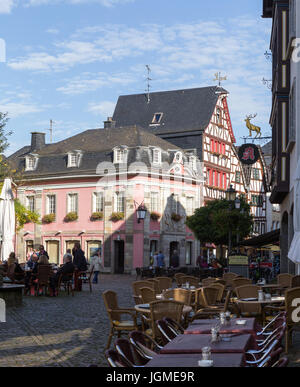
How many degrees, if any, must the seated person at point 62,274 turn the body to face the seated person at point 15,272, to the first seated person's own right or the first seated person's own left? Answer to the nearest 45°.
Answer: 0° — they already face them

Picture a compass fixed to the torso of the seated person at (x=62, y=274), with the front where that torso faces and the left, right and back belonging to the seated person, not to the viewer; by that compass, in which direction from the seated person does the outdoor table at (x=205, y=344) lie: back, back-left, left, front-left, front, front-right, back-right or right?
left

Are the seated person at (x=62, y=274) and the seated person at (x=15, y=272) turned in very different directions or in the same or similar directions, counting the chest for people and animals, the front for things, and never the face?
very different directions

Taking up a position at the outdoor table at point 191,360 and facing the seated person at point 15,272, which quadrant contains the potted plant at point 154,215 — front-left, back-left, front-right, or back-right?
front-right

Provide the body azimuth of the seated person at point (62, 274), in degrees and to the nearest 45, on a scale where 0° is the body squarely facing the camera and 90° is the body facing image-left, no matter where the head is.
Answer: approximately 90°

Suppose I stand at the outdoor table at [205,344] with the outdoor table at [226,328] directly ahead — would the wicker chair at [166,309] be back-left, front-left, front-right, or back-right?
front-left

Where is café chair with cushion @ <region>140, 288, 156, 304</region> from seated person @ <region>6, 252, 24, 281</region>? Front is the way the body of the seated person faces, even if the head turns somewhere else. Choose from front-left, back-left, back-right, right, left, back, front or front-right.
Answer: right

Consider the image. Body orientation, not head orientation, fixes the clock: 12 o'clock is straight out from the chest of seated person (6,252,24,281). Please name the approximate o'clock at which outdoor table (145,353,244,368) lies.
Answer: The outdoor table is roughly at 3 o'clock from the seated person.

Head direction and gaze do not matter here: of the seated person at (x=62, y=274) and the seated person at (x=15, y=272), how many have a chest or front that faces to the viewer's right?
1

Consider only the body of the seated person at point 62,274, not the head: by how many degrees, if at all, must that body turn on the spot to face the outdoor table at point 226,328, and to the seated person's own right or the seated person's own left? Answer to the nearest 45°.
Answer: approximately 90° to the seated person's own left

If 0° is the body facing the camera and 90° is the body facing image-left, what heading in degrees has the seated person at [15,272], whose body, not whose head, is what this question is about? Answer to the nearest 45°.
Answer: approximately 270°

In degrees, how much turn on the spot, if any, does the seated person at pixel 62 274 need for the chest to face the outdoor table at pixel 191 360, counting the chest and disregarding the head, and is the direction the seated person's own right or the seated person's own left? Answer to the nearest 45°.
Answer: approximately 90° to the seated person's own left

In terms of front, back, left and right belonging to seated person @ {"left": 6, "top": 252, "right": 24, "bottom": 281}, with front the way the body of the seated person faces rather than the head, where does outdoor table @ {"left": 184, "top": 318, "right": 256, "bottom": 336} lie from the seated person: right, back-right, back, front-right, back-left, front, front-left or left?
right

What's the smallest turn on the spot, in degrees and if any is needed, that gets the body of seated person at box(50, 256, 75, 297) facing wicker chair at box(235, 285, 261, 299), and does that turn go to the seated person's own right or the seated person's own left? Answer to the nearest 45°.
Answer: approximately 90° to the seated person's own left
